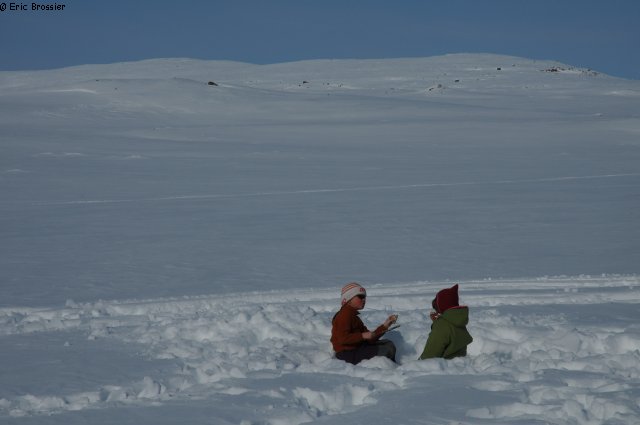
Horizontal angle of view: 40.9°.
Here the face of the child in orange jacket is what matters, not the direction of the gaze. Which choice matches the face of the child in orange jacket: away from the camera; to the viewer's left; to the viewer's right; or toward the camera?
to the viewer's right

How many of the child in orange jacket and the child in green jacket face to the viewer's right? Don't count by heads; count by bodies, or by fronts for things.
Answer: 1

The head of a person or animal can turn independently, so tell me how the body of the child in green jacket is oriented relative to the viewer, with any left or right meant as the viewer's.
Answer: facing away from the viewer and to the left of the viewer

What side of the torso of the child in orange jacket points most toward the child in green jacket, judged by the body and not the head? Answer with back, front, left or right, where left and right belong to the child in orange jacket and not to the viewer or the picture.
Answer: front

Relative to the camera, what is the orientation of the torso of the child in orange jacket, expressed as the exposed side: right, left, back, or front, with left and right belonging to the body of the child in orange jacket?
right

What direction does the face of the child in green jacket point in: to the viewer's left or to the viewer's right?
to the viewer's left

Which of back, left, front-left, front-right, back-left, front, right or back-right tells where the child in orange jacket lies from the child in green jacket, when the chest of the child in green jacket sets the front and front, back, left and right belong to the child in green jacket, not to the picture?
front-left
